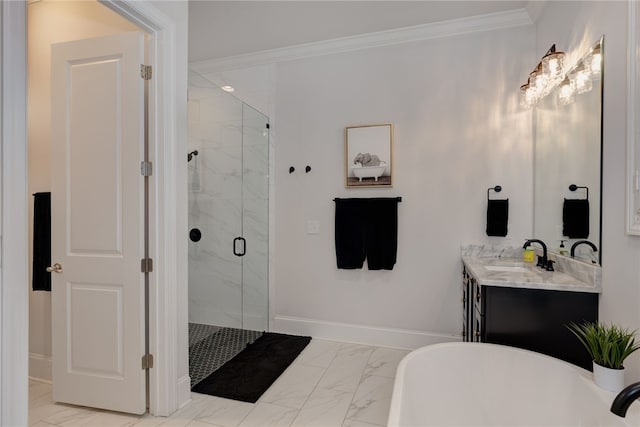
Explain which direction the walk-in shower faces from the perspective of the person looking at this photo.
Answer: facing the viewer and to the right of the viewer

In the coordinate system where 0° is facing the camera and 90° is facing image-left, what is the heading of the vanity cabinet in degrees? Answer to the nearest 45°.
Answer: approximately 90°

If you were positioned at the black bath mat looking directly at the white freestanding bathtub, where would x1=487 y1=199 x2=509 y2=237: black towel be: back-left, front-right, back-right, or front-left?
front-left

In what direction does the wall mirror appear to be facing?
to the viewer's left

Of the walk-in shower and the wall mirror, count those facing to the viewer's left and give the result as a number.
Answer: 1

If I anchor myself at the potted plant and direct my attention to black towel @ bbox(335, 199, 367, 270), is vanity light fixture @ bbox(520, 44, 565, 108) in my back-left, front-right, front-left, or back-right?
front-right

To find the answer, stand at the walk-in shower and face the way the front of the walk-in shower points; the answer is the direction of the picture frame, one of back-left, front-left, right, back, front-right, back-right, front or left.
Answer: front-left

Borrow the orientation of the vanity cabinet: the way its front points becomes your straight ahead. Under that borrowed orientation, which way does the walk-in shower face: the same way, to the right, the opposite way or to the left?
the opposite way

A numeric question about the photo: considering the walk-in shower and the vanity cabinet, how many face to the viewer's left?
1
